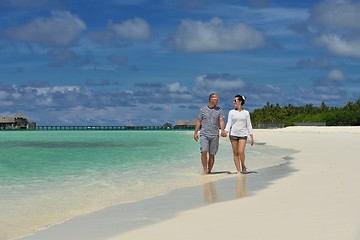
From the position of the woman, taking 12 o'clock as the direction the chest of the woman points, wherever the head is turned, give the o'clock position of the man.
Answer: The man is roughly at 3 o'clock from the woman.

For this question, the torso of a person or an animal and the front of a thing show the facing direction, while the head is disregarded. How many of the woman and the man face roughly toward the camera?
2

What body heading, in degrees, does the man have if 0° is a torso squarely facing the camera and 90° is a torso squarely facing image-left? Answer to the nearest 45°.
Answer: approximately 0°

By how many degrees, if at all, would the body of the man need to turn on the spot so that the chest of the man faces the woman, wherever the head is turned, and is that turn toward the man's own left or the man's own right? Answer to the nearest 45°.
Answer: approximately 90° to the man's own left

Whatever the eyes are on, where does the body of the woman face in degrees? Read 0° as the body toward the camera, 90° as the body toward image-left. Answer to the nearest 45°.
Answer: approximately 0°
